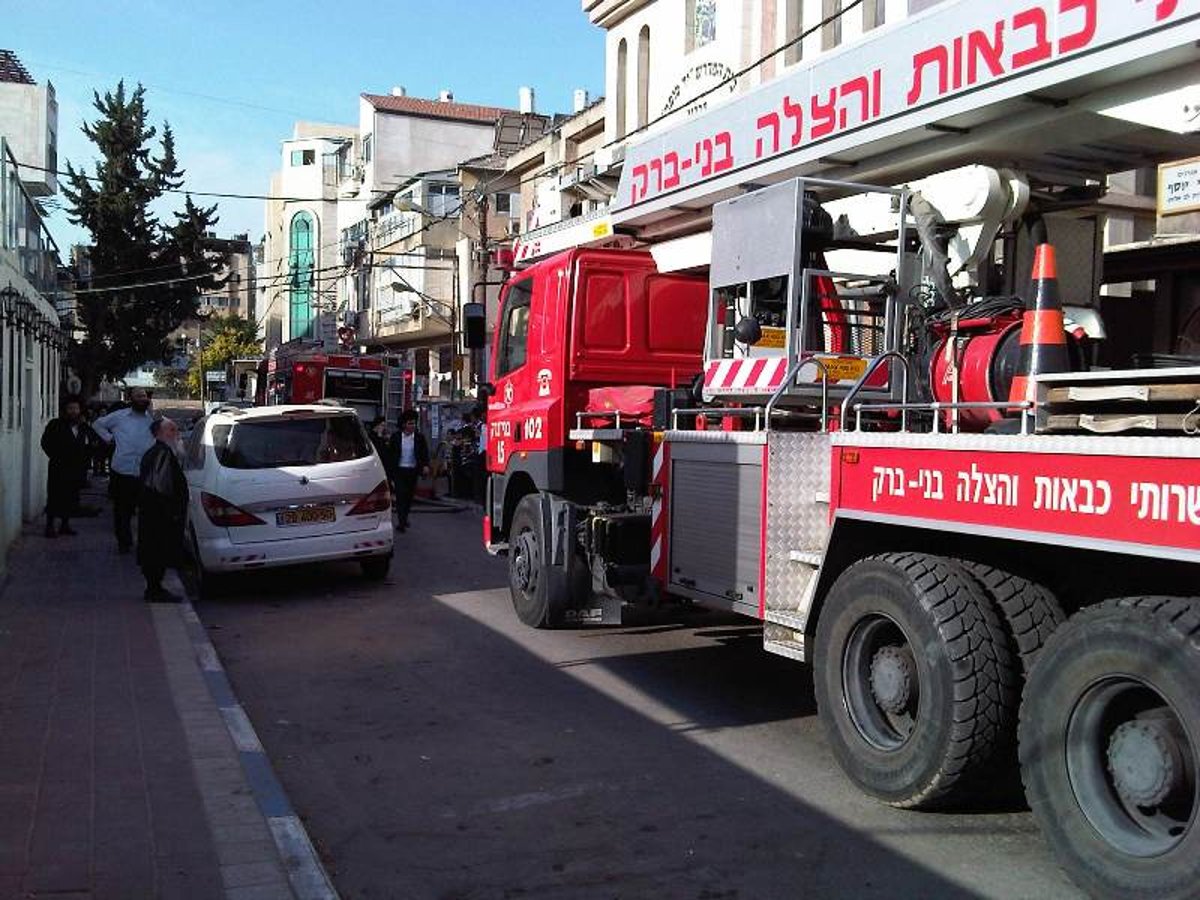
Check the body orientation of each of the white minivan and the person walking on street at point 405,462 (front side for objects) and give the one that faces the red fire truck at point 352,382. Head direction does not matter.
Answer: the white minivan

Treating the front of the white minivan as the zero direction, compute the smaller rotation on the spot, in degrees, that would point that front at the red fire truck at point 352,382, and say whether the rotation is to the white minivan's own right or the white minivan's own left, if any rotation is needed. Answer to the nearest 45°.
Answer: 0° — it already faces it

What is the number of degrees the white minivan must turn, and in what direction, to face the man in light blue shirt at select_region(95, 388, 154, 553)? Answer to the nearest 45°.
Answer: approximately 45° to its left

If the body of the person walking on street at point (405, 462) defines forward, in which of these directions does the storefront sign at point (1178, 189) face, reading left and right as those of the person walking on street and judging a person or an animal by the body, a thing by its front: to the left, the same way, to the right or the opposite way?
to the right

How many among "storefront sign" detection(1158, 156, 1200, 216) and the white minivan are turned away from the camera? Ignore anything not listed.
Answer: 1

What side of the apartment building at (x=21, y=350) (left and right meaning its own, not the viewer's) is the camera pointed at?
right

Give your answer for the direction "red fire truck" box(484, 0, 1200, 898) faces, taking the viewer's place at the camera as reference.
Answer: facing away from the viewer and to the left of the viewer

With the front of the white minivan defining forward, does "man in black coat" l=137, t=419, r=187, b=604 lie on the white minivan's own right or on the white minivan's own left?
on the white minivan's own left

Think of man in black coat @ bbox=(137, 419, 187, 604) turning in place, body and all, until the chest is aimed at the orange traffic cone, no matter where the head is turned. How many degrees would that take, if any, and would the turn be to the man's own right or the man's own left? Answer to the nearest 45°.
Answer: approximately 45° to the man's own right

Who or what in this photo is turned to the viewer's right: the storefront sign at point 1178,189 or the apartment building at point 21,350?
the apartment building

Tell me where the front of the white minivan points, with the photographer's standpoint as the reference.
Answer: facing away from the viewer
